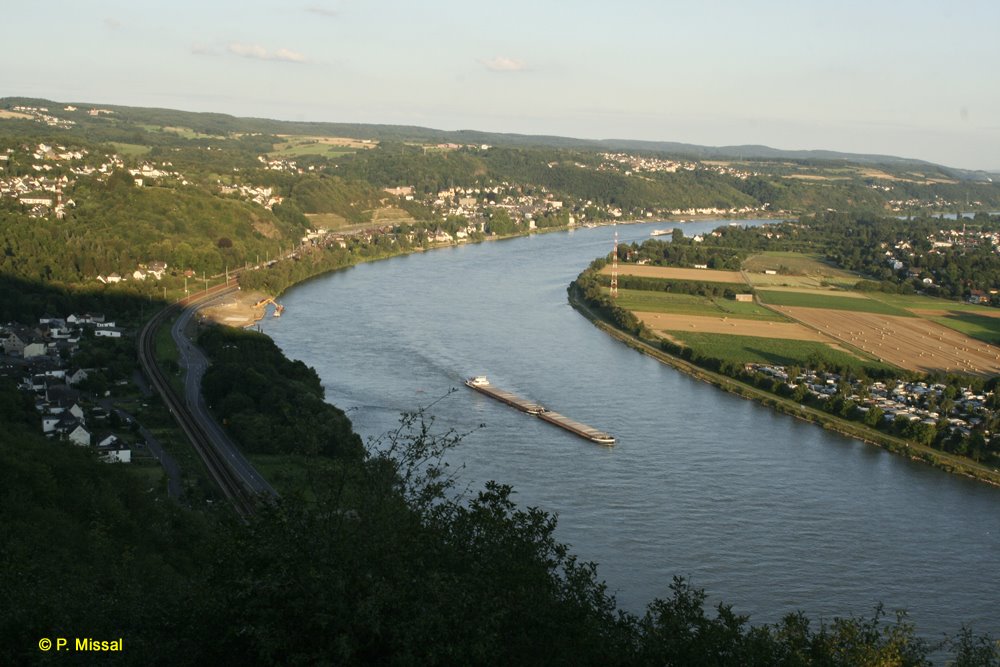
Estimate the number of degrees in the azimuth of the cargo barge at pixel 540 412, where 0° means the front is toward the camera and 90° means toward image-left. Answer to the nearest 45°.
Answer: approximately 315°

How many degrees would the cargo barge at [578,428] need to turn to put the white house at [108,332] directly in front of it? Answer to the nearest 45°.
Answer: approximately 180°

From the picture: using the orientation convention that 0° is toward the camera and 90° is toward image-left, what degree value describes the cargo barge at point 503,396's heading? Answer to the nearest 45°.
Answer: approximately 315°

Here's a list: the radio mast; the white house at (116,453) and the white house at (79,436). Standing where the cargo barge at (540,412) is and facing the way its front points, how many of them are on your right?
2

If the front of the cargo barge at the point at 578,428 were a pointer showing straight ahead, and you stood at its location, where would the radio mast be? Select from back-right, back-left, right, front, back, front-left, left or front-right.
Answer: back-left

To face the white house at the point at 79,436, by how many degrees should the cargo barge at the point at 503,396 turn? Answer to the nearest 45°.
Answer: approximately 90° to its right

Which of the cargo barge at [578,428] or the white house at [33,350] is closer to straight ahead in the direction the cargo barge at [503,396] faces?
the cargo barge

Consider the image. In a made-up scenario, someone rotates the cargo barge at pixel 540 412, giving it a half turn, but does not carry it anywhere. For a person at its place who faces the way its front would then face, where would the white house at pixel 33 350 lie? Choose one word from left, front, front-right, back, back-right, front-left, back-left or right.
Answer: front-left

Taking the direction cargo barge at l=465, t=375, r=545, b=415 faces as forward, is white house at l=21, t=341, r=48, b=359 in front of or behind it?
behind

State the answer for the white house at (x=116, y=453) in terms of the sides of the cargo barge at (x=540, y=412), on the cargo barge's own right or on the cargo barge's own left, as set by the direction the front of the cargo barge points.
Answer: on the cargo barge's own right

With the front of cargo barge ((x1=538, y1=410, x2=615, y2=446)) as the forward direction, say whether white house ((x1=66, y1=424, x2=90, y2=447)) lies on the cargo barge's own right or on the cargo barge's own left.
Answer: on the cargo barge's own right

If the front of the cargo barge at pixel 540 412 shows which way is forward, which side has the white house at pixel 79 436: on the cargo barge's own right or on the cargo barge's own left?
on the cargo barge's own right

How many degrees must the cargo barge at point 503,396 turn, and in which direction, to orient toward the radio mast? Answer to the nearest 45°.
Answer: approximately 135° to its left
